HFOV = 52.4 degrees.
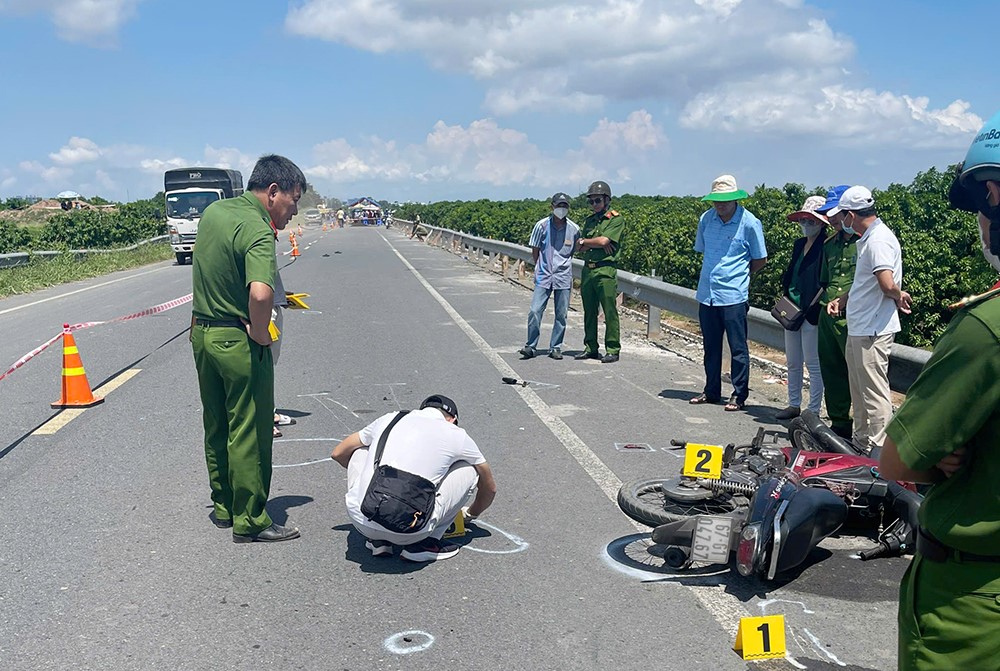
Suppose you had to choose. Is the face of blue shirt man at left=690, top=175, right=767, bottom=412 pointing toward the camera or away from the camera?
toward the camera

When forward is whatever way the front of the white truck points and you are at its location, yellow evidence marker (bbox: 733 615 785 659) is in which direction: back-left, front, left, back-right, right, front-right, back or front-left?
front

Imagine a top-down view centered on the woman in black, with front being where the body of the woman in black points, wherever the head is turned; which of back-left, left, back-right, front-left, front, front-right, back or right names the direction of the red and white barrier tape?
front-right

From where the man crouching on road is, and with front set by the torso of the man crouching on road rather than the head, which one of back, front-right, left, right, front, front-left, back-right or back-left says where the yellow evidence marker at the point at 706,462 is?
front-right

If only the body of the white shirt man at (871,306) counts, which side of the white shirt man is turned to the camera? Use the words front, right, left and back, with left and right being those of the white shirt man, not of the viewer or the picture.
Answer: left

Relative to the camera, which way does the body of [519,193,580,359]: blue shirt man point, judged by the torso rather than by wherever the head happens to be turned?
toward the camera

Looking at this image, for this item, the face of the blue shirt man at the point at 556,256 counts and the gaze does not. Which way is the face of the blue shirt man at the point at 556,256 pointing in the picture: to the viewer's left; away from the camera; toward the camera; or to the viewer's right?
toward the camera

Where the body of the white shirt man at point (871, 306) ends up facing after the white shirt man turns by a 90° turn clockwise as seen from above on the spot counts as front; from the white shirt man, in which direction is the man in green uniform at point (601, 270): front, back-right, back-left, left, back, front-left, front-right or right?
front-left

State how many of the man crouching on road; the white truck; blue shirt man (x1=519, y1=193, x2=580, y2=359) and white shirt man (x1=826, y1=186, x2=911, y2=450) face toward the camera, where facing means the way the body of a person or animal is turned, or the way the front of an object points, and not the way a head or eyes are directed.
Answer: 2

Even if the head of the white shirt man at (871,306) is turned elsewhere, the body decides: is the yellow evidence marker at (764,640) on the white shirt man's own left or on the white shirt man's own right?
on the white shirt man's own left

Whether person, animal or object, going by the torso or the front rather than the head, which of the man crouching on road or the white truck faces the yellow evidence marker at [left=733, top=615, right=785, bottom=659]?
the white truck

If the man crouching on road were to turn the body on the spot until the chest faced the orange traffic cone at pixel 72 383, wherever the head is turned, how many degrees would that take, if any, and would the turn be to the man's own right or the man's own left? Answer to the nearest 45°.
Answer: approximately 90° to the man's own left

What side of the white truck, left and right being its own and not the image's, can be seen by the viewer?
front

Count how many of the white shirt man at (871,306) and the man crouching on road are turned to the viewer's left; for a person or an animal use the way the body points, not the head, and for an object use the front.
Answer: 1

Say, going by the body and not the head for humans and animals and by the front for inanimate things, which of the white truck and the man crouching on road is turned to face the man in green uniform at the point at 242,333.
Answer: the white truck

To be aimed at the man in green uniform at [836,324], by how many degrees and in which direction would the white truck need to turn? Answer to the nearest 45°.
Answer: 0° — it already faces them

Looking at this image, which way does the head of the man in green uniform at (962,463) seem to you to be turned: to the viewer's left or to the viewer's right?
to the viewer's left
